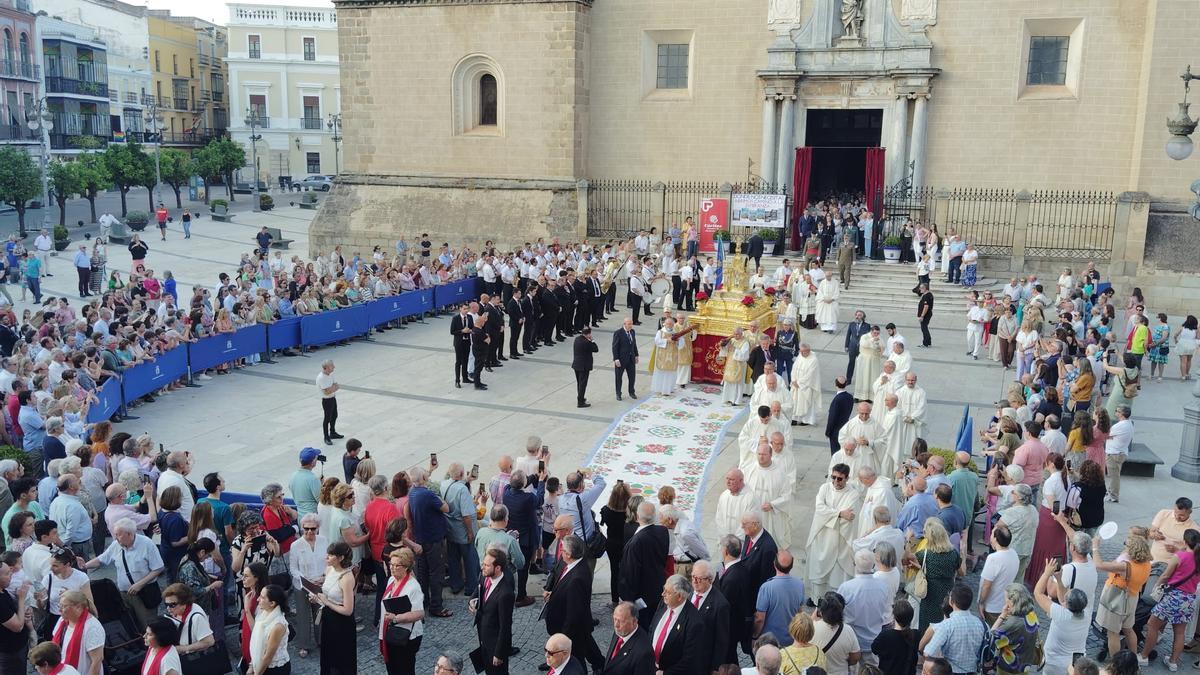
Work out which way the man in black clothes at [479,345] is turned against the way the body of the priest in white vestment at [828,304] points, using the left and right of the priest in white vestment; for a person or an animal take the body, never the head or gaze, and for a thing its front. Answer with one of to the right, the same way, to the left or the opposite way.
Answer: to the left

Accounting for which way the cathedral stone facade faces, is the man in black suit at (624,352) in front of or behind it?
in front

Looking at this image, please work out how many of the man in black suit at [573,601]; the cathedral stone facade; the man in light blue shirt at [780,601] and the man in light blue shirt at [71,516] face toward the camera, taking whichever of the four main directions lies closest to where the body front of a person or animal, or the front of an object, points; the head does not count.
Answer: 1

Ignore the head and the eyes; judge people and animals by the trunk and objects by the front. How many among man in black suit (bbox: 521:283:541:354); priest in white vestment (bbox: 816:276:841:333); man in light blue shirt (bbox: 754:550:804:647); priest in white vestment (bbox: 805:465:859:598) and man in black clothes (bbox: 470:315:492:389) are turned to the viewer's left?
0

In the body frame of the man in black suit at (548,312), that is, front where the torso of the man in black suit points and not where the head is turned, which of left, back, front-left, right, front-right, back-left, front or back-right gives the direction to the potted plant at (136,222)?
back

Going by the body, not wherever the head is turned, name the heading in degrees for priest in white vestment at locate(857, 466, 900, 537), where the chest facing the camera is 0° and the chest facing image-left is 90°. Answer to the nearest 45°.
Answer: approximately 45°

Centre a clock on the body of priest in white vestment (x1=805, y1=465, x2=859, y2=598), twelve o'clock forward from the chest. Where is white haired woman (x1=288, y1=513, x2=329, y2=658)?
The white haired woman is roughly at 2 o'clock from the priest in white vestment.

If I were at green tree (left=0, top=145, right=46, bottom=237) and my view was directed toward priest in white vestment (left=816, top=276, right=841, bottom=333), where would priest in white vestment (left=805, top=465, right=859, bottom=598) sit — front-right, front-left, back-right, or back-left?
front-right

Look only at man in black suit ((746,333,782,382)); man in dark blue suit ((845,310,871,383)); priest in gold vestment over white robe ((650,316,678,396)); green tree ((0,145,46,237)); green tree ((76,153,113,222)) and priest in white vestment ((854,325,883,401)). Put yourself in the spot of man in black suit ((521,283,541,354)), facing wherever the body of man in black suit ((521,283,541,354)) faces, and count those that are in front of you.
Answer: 4

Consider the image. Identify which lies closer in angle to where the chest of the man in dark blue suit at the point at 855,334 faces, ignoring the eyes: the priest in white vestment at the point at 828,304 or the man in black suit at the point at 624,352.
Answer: the man in black suit

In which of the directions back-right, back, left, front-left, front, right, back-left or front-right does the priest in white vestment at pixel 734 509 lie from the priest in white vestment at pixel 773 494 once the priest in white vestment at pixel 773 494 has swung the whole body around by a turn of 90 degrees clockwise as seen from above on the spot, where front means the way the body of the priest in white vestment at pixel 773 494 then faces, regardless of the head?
left

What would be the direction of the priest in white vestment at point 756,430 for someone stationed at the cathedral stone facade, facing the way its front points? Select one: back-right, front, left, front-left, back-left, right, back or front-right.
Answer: front

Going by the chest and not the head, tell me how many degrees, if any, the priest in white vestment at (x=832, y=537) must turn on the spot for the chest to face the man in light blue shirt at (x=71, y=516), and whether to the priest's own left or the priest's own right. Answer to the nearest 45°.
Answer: approximately 90° to the priest's own right

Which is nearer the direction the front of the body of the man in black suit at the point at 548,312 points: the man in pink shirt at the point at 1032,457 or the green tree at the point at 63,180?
the man in pink shirt

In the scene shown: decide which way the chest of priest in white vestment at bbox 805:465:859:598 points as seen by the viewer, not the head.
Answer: toward the camera
